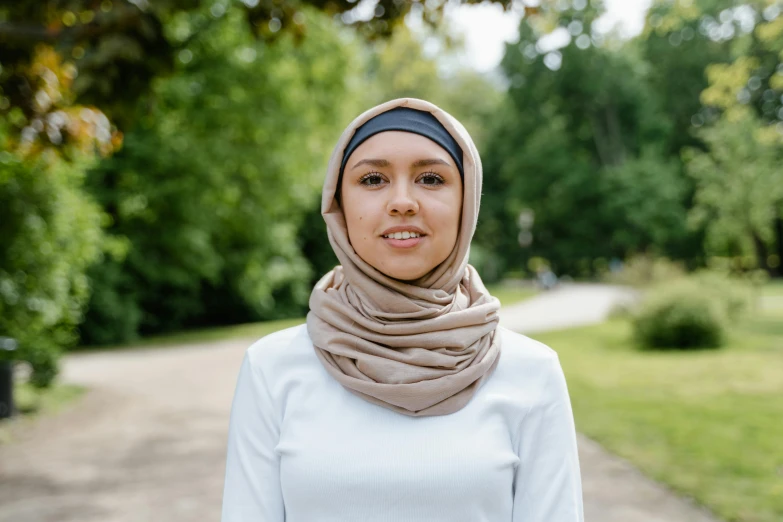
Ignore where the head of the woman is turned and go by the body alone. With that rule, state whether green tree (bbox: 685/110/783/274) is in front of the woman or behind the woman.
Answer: behind

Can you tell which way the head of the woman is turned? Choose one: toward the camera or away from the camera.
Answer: toward the camera

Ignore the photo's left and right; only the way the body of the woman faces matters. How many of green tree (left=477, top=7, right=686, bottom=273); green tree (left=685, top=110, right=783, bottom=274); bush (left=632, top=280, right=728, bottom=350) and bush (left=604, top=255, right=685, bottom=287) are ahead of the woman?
0

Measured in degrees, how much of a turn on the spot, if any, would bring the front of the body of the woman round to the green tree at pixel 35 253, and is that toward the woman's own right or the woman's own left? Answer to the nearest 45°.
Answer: approximately 135° to the woman's own right

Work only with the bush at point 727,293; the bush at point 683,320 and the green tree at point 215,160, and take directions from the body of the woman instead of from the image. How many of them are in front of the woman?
0

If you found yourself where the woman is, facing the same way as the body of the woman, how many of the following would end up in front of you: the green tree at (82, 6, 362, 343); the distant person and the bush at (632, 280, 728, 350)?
0

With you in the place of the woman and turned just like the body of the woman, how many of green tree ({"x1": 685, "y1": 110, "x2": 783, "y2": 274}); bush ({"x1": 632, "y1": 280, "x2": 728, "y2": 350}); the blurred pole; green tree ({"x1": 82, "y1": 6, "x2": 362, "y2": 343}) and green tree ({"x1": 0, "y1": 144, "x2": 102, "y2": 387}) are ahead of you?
0

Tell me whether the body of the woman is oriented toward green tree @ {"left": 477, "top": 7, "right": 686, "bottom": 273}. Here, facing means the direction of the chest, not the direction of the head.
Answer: no

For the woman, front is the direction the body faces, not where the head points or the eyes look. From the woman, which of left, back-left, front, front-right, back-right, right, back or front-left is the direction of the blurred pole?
back-right

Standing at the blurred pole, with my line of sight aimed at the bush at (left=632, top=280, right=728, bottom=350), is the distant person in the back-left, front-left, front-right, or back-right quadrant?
front-left

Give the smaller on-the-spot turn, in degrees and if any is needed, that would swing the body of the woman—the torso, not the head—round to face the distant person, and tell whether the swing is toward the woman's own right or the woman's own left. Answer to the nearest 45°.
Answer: approximately 180°

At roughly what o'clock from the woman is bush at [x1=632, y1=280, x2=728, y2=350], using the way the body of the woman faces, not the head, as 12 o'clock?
The bush is roughly at 7 o'clock from the woman.

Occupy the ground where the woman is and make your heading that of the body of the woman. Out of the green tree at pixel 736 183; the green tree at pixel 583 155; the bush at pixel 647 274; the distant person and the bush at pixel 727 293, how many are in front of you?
0

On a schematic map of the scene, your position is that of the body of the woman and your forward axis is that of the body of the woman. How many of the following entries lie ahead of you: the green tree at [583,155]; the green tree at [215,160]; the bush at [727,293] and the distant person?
0

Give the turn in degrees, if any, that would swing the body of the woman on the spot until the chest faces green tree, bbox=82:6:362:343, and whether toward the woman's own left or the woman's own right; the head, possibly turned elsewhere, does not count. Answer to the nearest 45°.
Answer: approximately 180°

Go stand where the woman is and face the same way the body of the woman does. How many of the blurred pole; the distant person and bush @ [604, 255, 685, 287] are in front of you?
0
